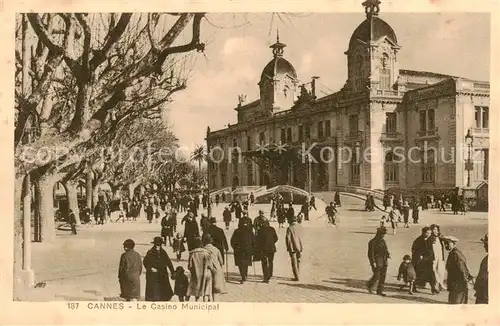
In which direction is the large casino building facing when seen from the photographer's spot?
facing the viewer and to the left of the viewer

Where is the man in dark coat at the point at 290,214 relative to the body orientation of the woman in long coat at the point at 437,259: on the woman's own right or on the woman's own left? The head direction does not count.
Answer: on the woman's own right

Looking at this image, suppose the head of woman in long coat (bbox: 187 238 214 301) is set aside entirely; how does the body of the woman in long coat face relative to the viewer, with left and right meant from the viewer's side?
facing away from the viewer

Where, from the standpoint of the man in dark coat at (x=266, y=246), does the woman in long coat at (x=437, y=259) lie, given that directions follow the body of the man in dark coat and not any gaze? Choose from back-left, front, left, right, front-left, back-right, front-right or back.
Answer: right
